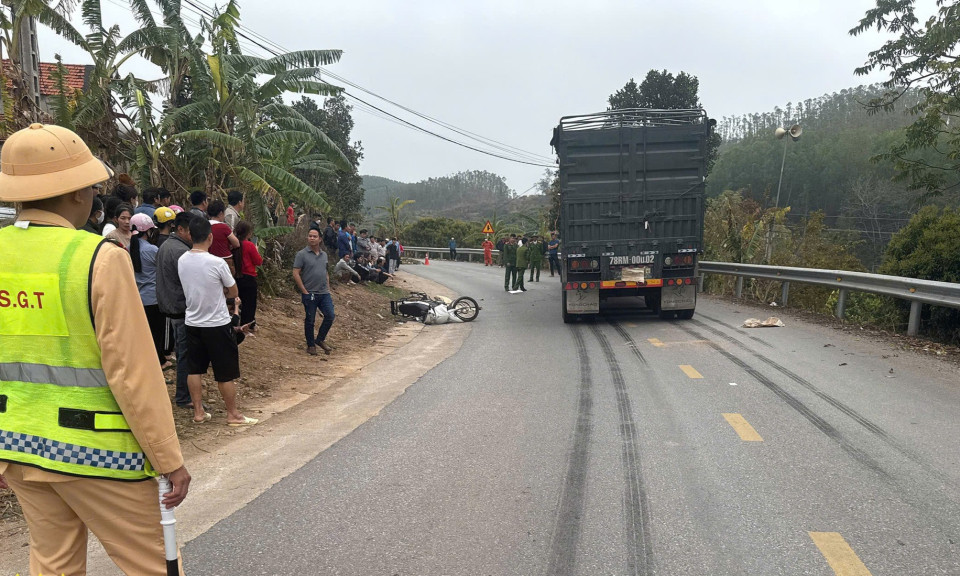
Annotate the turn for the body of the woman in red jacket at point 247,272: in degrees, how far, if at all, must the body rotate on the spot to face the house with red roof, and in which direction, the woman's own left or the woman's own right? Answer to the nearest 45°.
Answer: approximately 90° to the woman's own left

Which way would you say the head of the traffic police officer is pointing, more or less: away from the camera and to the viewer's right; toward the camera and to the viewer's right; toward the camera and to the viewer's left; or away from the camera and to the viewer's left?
away from the camera and to the viewer's right

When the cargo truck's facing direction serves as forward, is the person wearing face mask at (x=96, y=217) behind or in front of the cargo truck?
behind

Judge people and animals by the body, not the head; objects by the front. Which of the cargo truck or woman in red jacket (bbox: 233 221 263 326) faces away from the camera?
the cargo truck

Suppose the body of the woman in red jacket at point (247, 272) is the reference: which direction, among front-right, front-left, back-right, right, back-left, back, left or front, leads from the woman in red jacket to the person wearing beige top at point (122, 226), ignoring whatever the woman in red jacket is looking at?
back-right

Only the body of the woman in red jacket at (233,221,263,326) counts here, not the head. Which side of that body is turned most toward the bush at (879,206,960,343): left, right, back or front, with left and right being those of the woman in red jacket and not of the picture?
front

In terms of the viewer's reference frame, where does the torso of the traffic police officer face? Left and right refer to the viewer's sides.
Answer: facing away from the viewer and to the right of the viewer

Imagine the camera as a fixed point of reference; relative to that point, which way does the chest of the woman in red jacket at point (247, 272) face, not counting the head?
to the viewer's right

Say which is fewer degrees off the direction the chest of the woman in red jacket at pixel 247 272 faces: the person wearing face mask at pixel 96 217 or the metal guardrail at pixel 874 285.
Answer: the metal guardrail

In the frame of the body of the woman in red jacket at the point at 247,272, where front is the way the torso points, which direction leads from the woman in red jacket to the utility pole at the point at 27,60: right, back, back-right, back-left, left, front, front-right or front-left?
back-left

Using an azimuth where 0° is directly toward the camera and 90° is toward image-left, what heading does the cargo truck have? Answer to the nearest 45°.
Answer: approximately 180°

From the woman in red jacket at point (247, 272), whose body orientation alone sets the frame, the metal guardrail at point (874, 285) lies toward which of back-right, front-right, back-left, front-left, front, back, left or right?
front

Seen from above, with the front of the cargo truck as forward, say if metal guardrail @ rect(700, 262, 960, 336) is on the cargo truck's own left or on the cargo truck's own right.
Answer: on the cargo truck's own right
